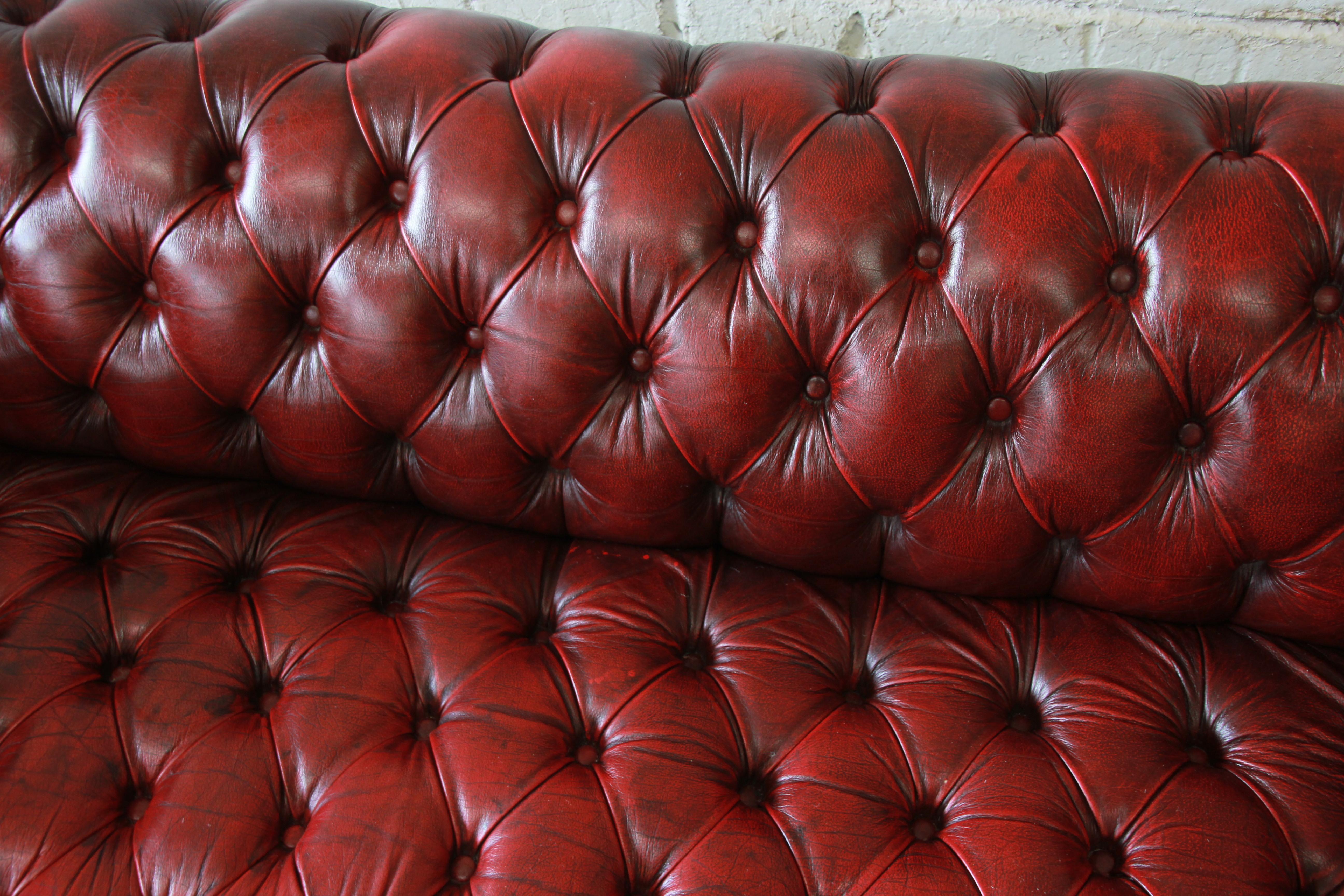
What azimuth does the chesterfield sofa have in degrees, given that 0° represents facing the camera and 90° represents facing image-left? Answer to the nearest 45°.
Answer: approximately 0°
